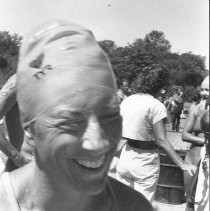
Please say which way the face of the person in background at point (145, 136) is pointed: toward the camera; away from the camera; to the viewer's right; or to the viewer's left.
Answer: away from the camera

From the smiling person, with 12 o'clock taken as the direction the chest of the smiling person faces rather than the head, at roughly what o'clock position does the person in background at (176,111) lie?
The person in background is roughly at 8 o'clock from the smiling person.

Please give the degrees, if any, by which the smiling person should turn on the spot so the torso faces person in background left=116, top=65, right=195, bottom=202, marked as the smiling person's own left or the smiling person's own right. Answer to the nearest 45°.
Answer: approximately 135° to the smiling person's own left

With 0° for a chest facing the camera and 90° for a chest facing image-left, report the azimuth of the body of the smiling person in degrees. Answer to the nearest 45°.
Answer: approximately 315°
